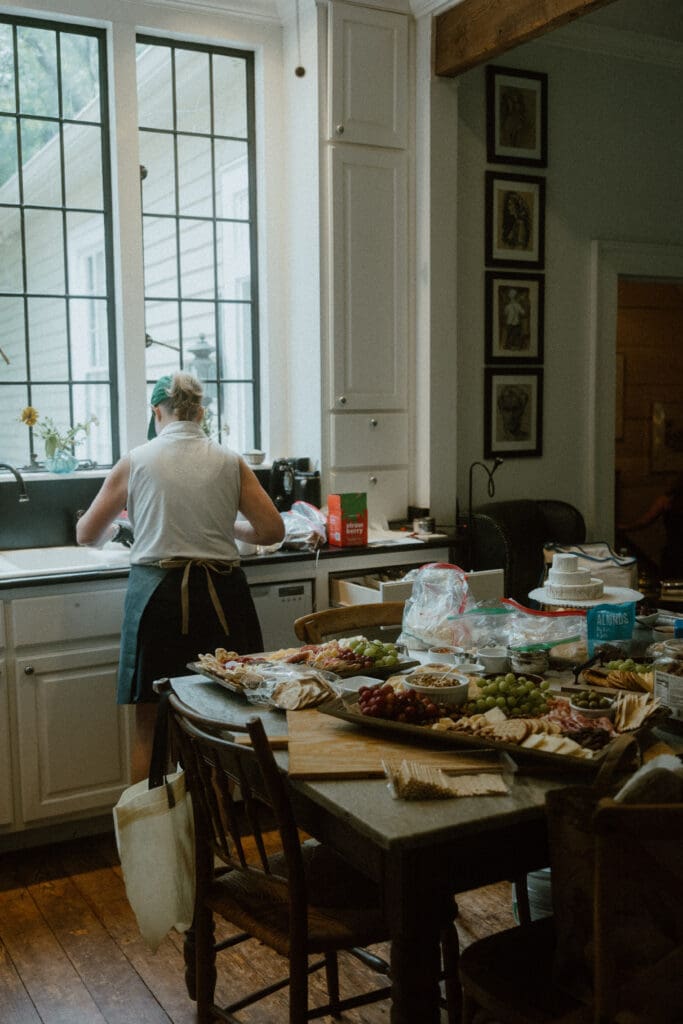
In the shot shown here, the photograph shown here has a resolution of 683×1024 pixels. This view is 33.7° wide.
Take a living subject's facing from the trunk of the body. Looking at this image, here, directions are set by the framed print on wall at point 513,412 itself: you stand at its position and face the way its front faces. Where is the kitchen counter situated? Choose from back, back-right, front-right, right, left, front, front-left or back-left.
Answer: front-right

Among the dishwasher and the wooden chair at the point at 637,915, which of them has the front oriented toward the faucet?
the wooden chair

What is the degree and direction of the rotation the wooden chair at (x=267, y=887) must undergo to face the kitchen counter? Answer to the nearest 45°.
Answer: approximately 45° to its left

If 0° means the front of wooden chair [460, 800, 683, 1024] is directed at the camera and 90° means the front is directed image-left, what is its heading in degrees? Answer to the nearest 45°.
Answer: approximately 135°

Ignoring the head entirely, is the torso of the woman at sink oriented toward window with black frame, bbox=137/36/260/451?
yes

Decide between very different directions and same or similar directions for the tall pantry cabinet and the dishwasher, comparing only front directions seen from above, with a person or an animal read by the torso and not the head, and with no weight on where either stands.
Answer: same or similar directions

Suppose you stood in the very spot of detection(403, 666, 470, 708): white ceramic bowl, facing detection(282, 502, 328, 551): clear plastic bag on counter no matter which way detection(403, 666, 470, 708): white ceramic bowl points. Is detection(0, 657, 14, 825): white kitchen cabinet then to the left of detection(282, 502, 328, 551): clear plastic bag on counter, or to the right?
left

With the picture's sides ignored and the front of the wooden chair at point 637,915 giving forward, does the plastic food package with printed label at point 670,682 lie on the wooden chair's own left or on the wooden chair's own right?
on the wooden chair's own right

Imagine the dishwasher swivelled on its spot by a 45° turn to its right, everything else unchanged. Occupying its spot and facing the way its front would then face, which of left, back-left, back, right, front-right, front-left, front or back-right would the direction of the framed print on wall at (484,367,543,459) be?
back

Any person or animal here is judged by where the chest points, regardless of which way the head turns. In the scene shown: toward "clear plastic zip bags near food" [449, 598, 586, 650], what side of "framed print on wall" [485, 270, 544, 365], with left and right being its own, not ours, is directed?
front

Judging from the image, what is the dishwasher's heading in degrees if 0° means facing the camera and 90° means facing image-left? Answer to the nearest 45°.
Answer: approximately 0°

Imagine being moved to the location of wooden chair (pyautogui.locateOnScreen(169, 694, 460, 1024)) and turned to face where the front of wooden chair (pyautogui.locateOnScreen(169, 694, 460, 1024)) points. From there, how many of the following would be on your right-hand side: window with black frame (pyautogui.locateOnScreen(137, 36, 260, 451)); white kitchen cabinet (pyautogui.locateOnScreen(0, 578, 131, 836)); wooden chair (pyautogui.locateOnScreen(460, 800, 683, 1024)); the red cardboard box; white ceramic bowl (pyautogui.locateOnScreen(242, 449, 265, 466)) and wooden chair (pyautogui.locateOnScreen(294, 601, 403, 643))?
1

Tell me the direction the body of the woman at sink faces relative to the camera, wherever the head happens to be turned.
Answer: away from the camera

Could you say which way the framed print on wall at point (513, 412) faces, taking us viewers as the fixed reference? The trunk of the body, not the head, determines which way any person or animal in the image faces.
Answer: facing the viewer

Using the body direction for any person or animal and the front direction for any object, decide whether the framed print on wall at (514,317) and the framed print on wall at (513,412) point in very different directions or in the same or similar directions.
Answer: same or similar directions

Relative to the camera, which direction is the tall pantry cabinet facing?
toward the camera

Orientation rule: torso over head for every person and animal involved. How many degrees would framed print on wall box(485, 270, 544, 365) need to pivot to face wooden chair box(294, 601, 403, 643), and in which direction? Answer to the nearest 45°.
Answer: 0° — it already faces it
